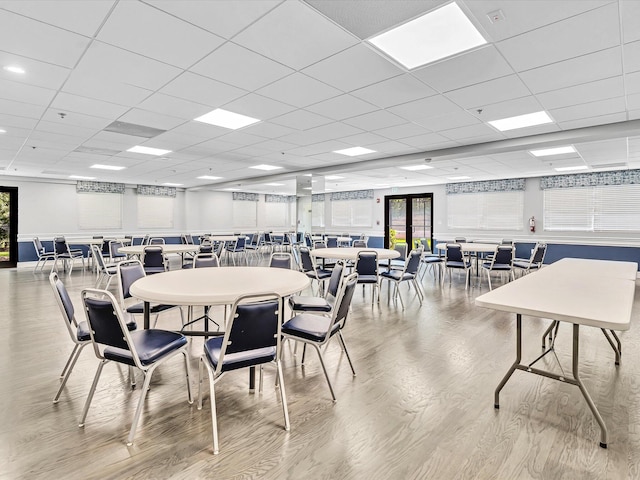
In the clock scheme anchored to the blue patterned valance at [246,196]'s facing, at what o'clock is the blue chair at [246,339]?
The blue chair is roughly at 12 o'clock from the blue patterned valance.

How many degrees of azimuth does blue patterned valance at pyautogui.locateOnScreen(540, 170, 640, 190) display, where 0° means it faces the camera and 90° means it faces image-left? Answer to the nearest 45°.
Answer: approximately 0°

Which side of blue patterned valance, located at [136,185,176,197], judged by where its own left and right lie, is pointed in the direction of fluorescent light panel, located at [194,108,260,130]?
front

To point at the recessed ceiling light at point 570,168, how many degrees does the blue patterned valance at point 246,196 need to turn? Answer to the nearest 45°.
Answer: approximately 45° to its left

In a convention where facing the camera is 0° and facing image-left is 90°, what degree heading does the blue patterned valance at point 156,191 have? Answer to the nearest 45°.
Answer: approximately 0°

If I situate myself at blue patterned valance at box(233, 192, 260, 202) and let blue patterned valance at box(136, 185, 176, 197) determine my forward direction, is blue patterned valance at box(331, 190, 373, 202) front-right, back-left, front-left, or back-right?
back-left

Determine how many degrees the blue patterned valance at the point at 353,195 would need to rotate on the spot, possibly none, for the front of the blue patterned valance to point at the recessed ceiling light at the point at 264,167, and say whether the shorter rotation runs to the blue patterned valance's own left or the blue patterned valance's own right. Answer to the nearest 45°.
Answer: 0° — it already faces it

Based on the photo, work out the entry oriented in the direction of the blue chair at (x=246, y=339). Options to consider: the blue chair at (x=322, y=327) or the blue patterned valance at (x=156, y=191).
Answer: the blue patterned valance

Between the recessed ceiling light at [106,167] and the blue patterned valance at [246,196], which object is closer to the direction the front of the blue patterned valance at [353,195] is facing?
the recessed ceiling light

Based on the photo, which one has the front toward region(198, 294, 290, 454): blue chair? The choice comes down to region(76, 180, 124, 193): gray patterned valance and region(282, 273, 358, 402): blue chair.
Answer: the gray patterned valance

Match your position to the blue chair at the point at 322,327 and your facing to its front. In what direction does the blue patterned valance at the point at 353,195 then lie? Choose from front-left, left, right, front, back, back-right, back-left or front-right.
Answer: front-right

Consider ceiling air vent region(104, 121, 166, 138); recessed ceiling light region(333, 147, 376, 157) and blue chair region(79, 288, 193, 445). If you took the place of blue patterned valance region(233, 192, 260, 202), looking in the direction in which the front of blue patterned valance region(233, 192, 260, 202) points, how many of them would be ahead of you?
3

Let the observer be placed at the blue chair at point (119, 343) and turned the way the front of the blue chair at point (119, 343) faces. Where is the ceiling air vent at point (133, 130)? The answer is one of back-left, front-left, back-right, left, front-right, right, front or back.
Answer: front-left

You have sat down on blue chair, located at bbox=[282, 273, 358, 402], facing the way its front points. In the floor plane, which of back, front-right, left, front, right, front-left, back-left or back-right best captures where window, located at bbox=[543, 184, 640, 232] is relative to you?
right

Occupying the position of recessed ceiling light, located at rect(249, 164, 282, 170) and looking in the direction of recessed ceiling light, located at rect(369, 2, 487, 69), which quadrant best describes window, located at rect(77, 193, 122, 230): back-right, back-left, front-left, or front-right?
back-right

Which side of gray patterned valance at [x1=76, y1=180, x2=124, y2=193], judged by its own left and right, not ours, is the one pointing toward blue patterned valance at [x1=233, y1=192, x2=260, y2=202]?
left
